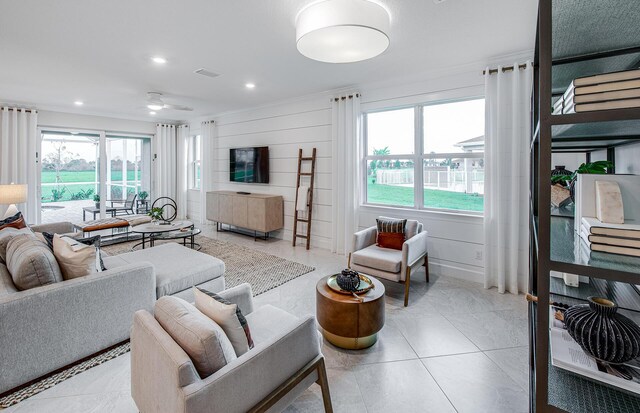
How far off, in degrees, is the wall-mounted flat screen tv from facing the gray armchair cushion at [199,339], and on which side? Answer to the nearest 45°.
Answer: approximately 45° to its left

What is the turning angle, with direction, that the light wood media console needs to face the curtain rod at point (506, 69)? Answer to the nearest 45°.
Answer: approximately 90° to its left

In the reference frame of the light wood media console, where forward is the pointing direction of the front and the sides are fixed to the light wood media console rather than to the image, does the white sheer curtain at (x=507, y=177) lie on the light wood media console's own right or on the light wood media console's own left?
on the light wood media console's own left

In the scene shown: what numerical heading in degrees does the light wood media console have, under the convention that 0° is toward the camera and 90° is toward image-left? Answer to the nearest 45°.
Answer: approximately 45°

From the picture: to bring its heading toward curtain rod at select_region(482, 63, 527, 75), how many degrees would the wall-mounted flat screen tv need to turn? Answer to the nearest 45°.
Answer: approximately 90° to its left

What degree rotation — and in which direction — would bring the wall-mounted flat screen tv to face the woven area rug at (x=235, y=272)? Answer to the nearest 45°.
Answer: approximately 45° to its left
